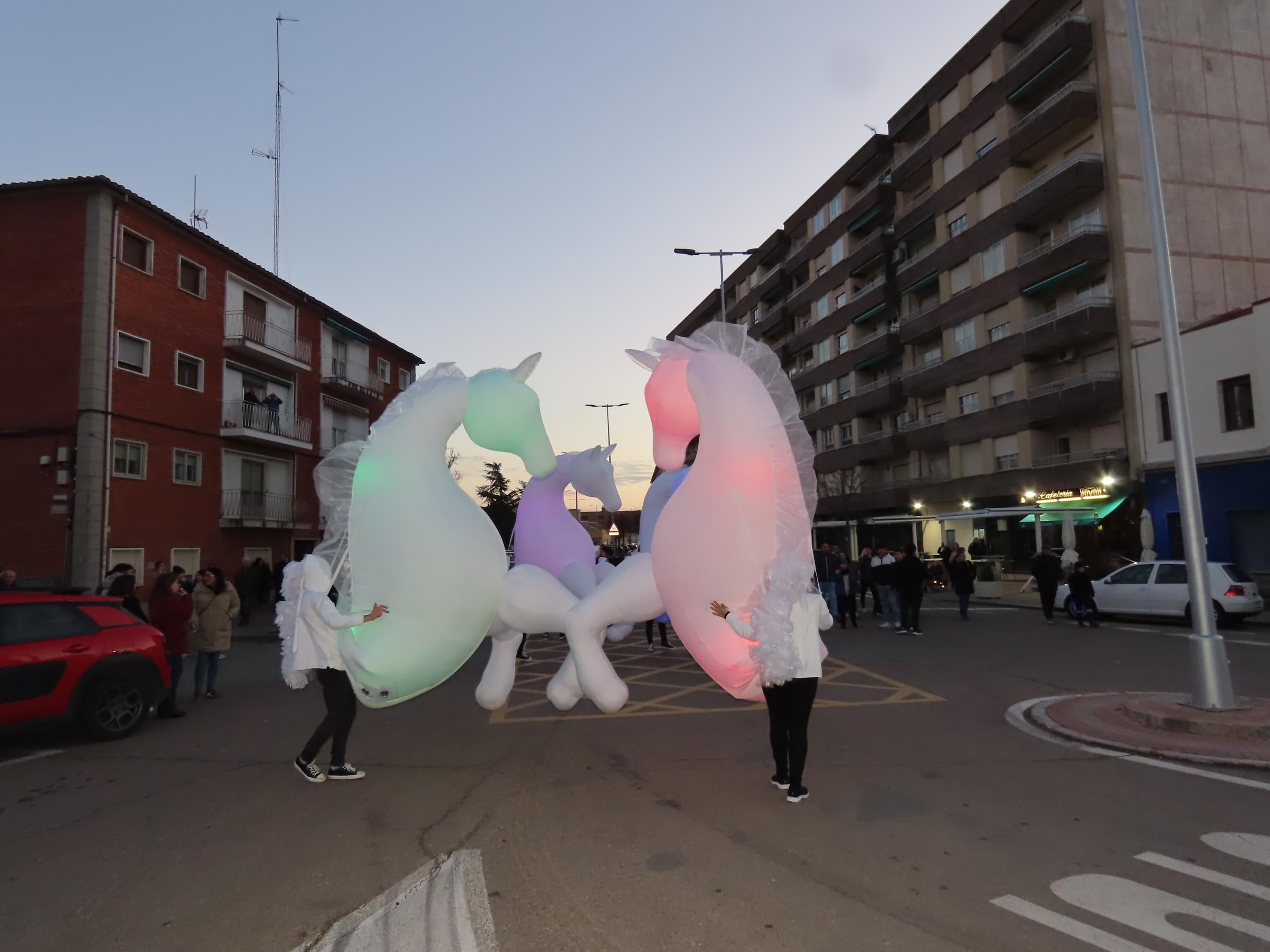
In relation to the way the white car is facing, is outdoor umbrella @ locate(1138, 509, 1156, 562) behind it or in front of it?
in front

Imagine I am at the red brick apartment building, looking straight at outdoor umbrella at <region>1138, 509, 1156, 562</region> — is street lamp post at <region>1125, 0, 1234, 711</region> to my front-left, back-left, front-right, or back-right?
front-right

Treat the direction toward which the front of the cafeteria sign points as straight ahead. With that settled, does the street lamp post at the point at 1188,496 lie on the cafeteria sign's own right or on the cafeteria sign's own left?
on the cafeteria sign's own left

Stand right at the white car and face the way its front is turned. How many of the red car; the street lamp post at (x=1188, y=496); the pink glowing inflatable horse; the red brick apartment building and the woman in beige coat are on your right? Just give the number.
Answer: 0

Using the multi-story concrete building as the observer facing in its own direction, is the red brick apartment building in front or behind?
in front

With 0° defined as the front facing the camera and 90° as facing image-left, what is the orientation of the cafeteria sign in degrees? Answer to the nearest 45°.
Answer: approximately 45°

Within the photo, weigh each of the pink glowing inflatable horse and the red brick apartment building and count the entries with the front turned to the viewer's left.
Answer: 1

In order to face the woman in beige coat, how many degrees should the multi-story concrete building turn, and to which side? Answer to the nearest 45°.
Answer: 0° — it already faces them

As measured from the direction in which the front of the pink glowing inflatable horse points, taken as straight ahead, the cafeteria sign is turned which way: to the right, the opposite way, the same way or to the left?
the same way

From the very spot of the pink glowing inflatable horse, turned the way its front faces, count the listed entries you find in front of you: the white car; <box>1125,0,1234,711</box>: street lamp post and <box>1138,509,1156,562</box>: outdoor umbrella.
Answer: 0

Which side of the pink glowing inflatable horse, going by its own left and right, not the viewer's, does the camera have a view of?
left

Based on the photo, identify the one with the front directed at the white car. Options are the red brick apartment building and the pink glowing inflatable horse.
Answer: the red brick apartment building

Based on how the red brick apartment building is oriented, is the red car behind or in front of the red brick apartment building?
in front

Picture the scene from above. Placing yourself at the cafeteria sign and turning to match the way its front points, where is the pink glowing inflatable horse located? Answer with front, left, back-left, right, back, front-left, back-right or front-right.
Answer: front-left

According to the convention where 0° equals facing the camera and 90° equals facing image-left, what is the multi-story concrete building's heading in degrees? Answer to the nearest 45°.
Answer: approximately 45°

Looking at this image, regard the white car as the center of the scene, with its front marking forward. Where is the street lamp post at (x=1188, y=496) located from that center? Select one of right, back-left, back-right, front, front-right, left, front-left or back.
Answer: back-left

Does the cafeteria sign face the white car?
no

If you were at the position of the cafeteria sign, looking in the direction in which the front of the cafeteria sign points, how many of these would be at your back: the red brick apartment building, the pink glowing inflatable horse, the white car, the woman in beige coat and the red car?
0

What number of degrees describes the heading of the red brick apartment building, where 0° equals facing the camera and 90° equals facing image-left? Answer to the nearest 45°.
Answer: approximately 315°

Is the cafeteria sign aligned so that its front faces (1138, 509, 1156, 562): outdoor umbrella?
no
